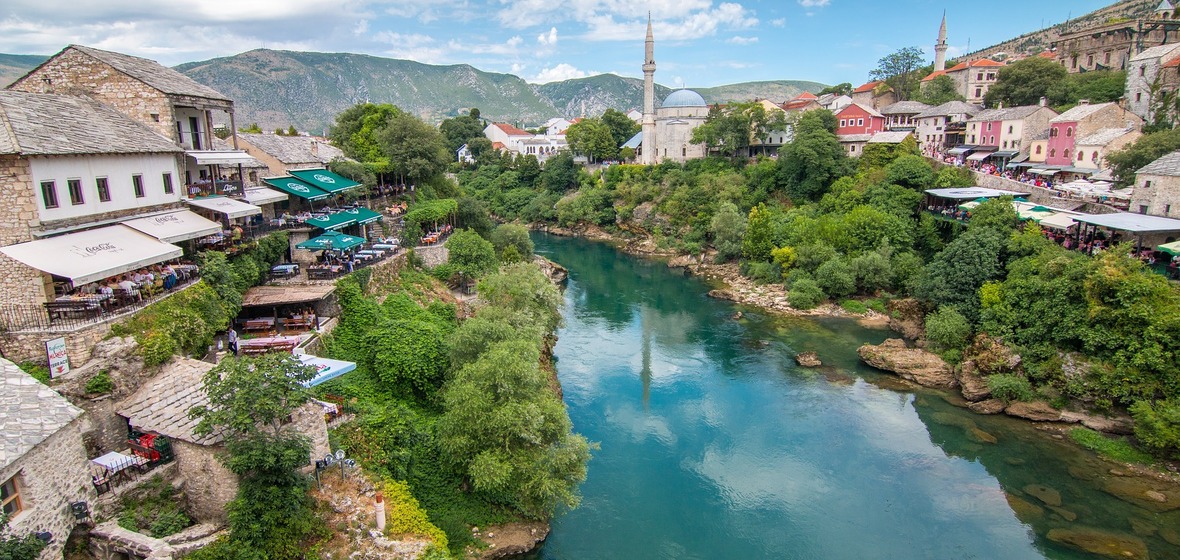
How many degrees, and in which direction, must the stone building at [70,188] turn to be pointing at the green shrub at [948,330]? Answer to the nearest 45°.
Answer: approximately 45° to its left

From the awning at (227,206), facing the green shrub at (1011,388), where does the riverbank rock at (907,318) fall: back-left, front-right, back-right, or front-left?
front-left

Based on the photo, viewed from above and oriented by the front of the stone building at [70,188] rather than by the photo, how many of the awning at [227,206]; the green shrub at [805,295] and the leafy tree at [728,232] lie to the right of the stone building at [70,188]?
0

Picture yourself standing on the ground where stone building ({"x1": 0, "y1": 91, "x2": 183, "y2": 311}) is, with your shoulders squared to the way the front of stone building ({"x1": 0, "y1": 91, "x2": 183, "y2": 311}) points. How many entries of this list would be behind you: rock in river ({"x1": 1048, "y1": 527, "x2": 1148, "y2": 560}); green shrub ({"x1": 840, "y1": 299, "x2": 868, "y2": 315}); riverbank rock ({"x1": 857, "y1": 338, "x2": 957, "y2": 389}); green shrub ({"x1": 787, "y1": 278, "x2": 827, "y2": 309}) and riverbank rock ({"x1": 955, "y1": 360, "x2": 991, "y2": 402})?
0

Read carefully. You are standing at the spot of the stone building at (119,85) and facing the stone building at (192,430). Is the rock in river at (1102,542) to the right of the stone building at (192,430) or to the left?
left

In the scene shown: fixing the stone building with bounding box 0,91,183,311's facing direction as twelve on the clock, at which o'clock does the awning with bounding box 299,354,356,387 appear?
The awning is roughly at 12 o'clock from the stone building.

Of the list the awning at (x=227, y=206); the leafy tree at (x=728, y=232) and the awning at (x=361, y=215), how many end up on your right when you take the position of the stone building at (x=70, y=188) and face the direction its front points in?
0

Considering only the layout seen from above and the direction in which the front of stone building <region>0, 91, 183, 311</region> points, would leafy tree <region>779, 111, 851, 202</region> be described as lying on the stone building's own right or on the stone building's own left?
on the stone building's own left

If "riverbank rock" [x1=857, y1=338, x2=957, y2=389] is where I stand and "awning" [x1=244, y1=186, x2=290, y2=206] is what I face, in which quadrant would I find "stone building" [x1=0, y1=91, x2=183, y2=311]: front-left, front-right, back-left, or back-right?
front-left

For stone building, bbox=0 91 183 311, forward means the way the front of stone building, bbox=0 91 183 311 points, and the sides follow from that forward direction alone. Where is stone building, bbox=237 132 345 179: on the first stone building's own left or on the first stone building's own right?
on the first stone building's own left

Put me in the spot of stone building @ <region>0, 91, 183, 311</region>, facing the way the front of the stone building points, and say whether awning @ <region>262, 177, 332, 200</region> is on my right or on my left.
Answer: on my left

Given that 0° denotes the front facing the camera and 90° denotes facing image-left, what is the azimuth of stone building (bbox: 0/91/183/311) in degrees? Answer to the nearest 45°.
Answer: approximately 315°

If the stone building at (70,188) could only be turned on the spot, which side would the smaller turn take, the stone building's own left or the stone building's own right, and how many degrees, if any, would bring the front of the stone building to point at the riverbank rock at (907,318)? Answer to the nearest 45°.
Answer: approximately 45° to the stone building's own left

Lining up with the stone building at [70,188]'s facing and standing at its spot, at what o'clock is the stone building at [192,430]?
the stone building at [192,430] is roughly at 1 o'clock from the stone building at [70,188].

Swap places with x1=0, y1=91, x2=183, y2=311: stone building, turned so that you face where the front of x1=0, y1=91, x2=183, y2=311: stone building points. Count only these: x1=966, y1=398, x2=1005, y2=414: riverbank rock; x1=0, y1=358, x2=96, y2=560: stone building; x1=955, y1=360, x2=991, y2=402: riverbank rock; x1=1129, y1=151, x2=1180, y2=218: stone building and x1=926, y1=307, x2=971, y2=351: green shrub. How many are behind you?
0

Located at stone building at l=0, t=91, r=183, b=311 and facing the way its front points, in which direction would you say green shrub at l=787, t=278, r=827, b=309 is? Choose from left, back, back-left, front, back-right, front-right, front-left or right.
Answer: front-left

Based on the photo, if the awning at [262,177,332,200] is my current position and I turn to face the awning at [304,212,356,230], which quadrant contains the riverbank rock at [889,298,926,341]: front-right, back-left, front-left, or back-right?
front-left

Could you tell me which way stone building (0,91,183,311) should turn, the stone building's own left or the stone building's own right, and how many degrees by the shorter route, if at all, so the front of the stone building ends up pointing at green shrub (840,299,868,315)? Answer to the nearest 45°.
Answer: approximately 45° to the stone building's own left

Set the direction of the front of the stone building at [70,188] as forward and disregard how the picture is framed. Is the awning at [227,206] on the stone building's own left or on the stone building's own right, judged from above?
on the stone building's own left
